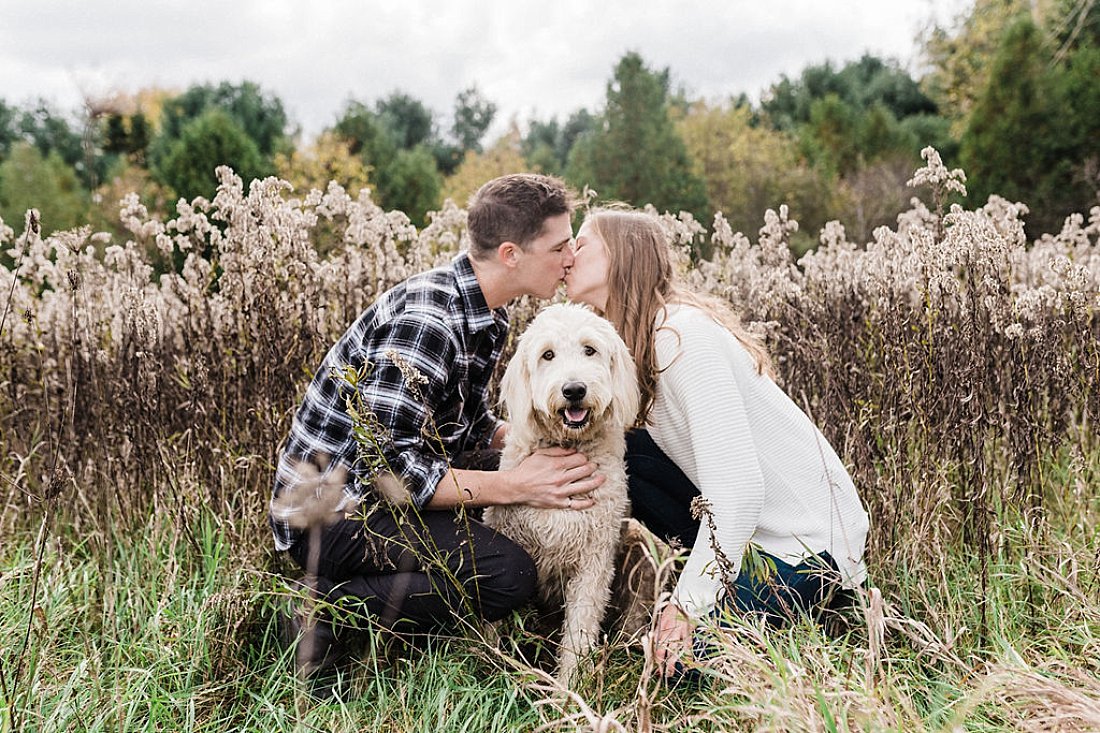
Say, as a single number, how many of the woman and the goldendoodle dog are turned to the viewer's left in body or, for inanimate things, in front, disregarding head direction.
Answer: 1

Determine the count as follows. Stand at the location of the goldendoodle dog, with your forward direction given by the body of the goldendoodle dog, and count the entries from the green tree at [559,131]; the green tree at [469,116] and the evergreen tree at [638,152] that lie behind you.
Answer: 3

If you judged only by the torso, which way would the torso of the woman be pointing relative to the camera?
to the viewer's left

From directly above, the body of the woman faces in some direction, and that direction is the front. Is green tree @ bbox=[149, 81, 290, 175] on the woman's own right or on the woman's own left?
on the woman's own right

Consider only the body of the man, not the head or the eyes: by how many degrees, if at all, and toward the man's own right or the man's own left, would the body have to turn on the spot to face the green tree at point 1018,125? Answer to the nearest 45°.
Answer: approximately 45° to the man's own left

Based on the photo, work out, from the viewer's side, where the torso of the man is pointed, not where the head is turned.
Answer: to the viewer's right

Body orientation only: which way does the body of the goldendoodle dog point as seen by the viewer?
toward the camera

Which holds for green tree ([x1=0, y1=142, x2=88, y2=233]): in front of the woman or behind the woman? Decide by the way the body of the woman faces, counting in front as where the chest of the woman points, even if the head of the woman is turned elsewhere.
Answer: in front

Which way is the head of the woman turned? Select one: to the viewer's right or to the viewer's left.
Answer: to the viewer's left

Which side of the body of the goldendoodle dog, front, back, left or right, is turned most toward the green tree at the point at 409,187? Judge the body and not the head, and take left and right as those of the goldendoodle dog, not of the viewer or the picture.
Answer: back

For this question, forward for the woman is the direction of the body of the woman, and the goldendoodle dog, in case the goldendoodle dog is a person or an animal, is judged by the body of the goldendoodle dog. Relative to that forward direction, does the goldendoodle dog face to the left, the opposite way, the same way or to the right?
to the left

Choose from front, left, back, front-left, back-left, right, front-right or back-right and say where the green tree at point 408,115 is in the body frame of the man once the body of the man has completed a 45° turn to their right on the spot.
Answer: back-left

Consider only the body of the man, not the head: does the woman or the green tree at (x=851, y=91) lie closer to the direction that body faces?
the woman

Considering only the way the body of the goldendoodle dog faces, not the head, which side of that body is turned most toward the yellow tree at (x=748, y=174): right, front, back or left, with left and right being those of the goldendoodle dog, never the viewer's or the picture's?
back

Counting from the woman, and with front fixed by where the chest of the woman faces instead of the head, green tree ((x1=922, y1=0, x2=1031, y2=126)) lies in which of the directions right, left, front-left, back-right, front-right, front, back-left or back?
right

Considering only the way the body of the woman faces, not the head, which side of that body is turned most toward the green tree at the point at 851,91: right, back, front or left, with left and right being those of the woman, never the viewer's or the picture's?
right

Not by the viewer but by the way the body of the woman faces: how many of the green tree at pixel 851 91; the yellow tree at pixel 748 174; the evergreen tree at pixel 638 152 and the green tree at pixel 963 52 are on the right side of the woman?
4

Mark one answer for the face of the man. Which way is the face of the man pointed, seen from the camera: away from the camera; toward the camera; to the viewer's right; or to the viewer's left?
to the viewer's right
